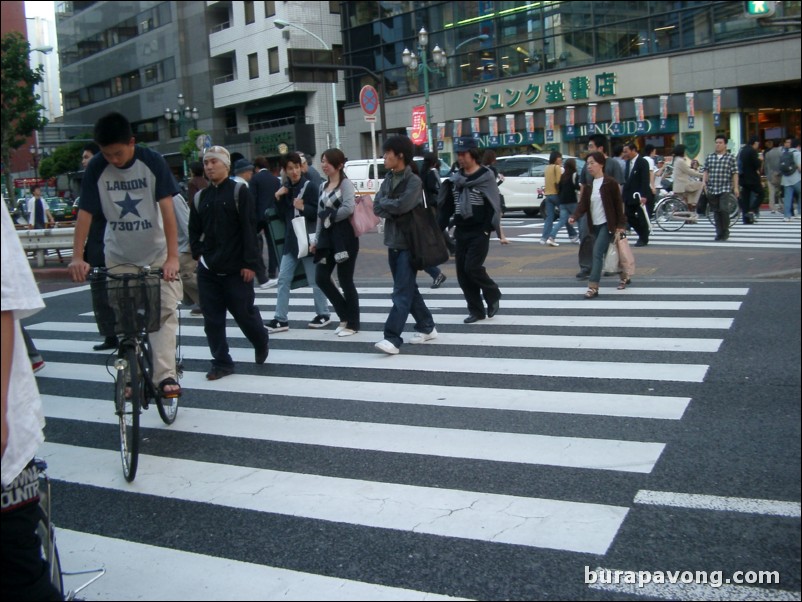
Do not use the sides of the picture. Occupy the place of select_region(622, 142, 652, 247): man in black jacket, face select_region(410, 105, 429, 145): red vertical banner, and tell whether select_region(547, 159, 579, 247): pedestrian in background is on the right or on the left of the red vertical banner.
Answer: left

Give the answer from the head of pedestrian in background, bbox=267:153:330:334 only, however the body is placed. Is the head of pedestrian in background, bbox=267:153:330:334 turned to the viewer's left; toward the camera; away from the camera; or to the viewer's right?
toward the camera

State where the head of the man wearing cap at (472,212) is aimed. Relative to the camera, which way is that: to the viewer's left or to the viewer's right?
to the viewer's left

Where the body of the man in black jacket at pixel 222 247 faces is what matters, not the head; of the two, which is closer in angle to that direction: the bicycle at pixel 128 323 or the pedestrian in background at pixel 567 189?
the bicycle

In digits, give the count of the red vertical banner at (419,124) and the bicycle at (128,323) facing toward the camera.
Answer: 2

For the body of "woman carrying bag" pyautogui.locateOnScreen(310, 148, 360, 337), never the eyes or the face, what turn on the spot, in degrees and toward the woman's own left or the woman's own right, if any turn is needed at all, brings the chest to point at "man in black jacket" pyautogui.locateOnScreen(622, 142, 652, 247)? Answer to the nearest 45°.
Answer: approximately 180°

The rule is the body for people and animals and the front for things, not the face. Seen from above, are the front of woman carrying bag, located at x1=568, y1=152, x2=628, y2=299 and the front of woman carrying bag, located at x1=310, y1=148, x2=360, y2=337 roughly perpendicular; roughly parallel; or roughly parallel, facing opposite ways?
roughly parallel

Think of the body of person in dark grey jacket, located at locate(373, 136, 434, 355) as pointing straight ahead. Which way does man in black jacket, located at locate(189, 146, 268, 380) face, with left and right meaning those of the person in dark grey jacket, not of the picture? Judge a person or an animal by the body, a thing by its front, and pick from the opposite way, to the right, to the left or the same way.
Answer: the same way

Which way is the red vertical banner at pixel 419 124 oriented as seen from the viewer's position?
toward the camera

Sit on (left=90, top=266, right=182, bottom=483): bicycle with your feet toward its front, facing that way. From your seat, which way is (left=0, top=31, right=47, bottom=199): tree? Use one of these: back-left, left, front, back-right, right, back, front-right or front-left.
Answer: back

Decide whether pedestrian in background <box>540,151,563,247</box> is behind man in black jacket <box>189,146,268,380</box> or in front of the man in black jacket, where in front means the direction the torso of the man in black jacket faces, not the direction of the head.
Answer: behind
